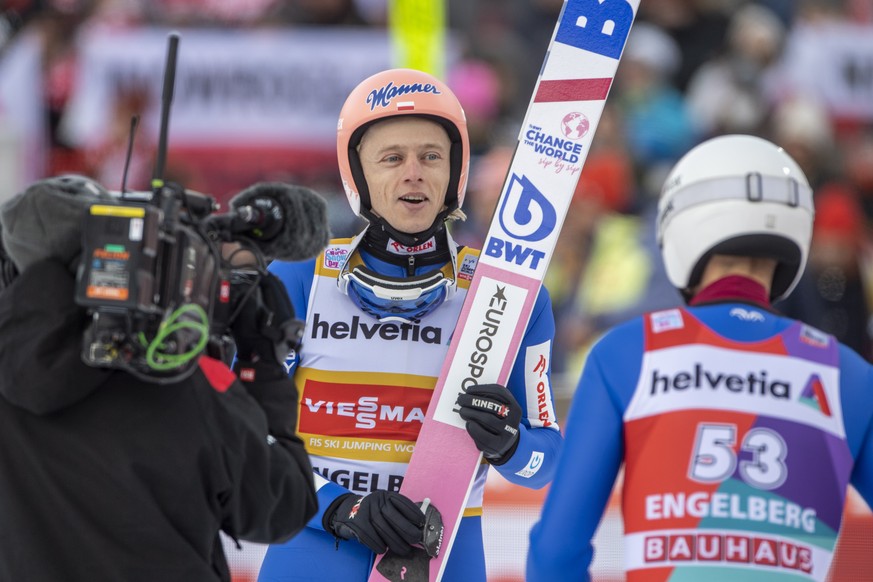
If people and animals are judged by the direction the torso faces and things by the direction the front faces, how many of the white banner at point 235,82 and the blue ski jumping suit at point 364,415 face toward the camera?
2

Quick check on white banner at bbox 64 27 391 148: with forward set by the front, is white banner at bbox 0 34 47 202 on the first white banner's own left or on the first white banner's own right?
on the first white banner's own right

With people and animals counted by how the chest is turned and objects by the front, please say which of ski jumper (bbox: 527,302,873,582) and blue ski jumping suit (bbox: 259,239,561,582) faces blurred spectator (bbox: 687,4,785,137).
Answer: ski jumper (bbox: 527,302,873,582)

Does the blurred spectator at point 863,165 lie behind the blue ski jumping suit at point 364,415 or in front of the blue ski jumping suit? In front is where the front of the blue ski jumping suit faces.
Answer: behind

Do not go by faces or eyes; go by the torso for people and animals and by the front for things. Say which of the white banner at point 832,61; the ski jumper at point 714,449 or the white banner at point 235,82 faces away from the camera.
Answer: the ski jumper

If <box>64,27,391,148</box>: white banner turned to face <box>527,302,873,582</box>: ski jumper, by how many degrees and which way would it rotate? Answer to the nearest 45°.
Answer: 0° — it already faces them

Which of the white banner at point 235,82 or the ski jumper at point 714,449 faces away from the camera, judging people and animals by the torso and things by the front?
the ski jumper

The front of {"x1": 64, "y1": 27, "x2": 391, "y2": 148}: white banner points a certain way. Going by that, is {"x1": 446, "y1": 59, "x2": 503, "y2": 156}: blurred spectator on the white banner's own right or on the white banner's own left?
on the white banner's own left

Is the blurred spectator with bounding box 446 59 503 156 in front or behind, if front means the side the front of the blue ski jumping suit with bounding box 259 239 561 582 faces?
behind

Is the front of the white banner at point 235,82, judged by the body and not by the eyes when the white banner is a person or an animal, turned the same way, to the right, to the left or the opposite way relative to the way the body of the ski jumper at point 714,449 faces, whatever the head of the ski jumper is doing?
the opposite way

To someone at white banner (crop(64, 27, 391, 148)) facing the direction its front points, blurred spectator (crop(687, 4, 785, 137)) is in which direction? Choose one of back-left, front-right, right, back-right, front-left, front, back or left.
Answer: left

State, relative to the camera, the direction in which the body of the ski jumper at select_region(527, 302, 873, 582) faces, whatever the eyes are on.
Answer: away from the camera

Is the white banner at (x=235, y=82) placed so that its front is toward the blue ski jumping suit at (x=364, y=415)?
yes

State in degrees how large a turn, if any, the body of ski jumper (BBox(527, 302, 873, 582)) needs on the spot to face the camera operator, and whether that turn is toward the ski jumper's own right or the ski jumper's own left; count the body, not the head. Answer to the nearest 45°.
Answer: approximately 90° to the ski jumper's own left

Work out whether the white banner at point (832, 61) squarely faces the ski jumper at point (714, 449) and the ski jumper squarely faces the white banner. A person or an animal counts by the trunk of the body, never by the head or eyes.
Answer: yes

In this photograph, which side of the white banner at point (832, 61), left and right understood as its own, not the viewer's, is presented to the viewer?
front

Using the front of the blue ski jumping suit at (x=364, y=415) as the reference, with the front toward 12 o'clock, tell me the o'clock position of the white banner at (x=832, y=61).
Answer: The white banner is roughly at 7 o'clock from the blue ski jumping suit.

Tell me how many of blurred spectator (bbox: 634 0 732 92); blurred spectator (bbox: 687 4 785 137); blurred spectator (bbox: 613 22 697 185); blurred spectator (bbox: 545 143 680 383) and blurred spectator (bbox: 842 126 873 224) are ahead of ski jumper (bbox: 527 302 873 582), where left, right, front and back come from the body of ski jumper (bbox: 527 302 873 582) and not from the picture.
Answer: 5

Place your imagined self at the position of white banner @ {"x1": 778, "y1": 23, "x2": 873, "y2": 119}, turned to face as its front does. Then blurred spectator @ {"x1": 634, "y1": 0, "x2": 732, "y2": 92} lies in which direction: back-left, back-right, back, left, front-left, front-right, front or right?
right
